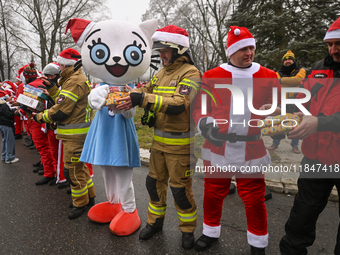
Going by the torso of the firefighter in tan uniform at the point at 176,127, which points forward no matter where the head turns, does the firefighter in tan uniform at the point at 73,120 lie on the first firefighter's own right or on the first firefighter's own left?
on the first firefighter's own right

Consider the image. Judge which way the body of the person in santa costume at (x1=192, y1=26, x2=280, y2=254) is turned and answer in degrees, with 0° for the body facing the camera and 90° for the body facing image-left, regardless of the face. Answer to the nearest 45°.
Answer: approximately 0°

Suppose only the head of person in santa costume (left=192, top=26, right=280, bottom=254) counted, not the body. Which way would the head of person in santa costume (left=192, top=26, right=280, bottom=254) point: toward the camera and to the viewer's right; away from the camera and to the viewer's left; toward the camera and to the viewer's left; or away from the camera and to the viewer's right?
toward the camera and to the viewer's right

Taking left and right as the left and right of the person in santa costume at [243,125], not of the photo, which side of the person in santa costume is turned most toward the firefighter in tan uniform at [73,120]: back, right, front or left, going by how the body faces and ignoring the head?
right

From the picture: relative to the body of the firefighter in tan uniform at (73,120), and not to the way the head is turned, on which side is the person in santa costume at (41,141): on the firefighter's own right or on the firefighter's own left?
on the firefighter's own right

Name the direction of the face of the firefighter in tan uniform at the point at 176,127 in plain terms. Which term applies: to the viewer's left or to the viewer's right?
to the viewer's left

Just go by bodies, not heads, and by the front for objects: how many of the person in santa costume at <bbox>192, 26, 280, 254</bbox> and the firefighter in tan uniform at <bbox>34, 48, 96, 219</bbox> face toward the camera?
1

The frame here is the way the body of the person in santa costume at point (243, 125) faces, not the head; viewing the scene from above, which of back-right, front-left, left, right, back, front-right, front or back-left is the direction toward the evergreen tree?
back

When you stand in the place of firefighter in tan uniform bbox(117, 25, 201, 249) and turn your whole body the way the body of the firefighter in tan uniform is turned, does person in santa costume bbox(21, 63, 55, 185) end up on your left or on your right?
on your right
